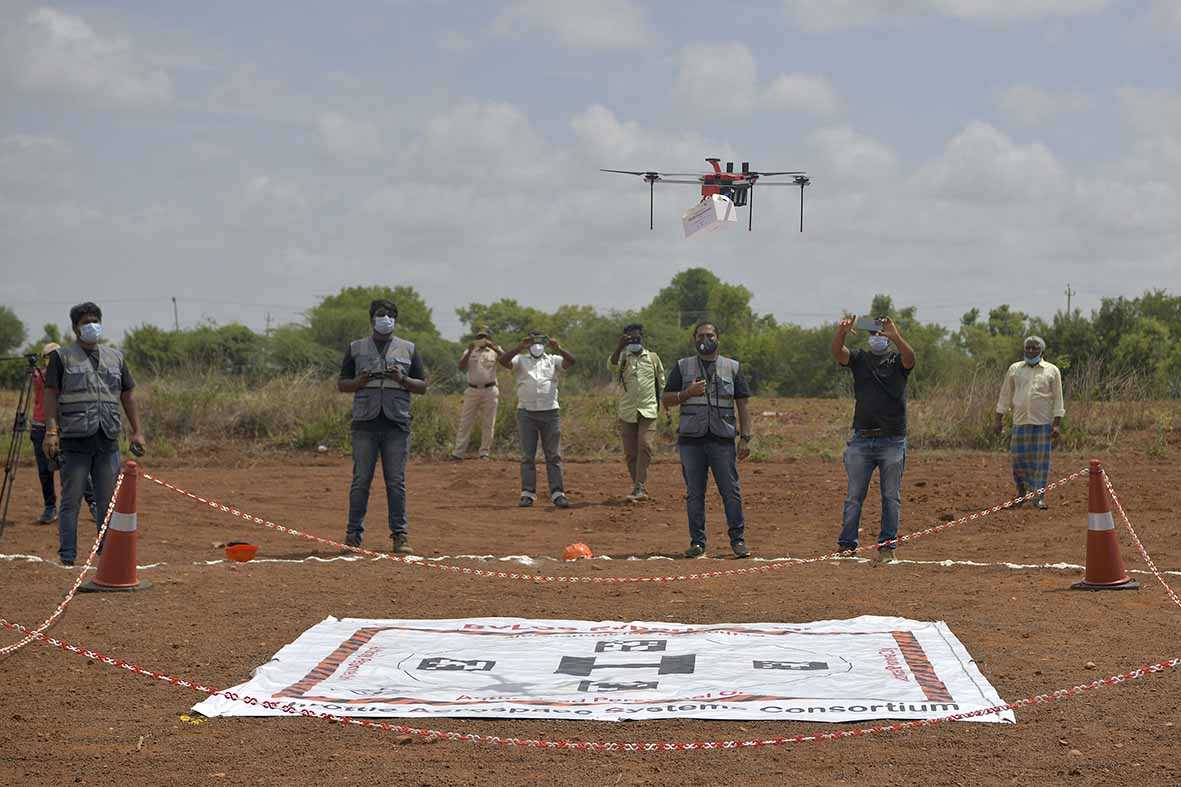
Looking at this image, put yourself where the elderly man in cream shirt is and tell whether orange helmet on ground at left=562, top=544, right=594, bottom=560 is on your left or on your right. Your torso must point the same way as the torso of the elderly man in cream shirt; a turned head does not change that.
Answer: on your right

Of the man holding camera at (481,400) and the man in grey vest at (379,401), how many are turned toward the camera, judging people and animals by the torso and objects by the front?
2

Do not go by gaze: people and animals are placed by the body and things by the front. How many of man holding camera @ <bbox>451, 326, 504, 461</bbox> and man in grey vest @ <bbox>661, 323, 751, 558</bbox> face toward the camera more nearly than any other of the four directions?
2

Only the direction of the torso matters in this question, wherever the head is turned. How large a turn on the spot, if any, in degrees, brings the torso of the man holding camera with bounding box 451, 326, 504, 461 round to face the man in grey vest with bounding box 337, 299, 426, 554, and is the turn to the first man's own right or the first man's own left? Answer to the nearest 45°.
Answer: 0° — they already face them

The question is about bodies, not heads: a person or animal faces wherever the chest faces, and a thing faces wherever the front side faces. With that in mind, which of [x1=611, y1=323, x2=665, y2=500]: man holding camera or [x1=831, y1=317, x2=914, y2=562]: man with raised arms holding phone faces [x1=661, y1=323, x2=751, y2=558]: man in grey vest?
the man holding camera

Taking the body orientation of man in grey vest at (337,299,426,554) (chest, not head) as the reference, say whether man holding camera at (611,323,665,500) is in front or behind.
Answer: behind

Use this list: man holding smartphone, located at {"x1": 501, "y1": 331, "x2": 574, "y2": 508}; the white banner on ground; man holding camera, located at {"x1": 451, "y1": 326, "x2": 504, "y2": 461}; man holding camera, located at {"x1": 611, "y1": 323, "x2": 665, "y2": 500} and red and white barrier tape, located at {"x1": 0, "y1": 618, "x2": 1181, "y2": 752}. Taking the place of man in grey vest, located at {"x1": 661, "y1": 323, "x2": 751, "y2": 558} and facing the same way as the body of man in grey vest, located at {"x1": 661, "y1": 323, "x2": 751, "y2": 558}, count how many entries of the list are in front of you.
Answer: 2
